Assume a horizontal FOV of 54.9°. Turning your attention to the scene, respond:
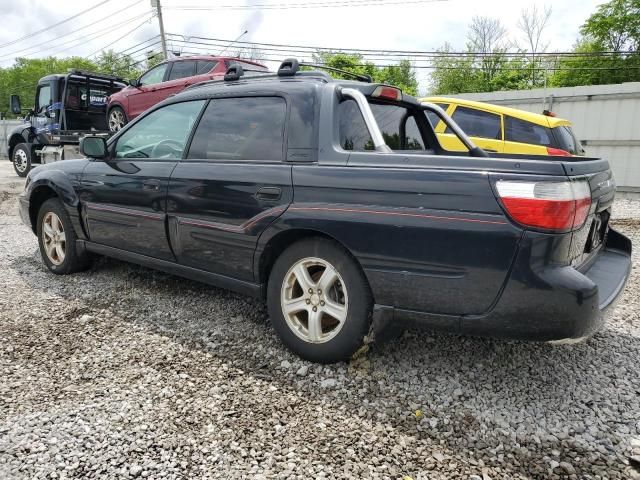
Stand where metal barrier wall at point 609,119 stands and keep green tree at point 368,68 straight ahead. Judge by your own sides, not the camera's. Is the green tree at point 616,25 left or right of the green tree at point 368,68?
right

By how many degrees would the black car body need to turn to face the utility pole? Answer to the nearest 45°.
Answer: approximately 45° to its right

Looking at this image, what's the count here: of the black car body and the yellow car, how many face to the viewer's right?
0

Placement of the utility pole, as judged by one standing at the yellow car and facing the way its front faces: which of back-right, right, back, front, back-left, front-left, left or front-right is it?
front

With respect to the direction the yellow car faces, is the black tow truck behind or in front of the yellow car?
in front

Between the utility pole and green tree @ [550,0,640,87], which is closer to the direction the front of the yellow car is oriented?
the utility pole

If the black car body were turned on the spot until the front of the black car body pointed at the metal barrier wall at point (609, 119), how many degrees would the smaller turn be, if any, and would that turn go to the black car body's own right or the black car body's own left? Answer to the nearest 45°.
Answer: approximately 90° to the black car body's own right

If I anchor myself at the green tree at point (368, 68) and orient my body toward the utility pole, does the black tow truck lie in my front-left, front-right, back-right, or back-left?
front-left

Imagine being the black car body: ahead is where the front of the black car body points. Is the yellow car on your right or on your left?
on your right

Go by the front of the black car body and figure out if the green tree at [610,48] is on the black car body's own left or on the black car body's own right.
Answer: on the black car body's own right

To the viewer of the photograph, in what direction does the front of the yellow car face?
facing away from the viewer and to the left of the viewer

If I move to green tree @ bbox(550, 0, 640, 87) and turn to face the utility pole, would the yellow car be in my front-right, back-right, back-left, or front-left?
front-left

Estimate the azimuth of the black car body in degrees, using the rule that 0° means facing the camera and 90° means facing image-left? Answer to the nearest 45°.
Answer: approximately 135°
